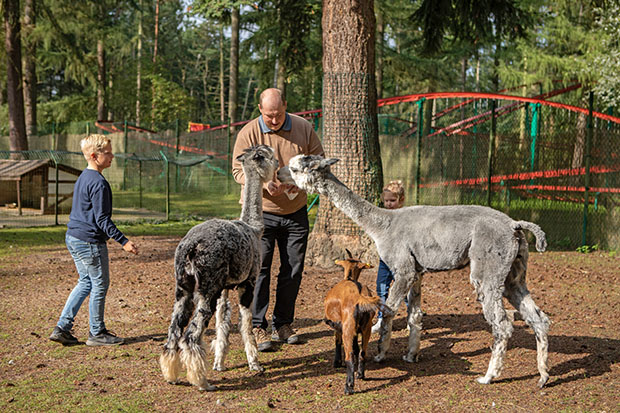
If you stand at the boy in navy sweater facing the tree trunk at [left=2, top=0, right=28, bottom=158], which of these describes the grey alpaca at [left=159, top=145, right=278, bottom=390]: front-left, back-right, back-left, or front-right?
back-right

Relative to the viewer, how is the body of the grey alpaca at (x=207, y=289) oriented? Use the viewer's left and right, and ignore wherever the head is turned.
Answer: facing away from the viewer and to the right of the viewer

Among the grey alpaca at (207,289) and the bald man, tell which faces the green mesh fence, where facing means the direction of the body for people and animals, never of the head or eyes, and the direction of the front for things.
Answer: the grey alpaca

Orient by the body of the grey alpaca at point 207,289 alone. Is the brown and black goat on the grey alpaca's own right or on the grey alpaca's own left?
on the grey alpaca's own right

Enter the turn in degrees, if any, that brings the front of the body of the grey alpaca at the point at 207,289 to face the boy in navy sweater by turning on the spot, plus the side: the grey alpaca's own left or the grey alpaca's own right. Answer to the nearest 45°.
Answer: approximately 90° to the grey alpaca's own left

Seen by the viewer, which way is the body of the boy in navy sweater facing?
to the viewer's right

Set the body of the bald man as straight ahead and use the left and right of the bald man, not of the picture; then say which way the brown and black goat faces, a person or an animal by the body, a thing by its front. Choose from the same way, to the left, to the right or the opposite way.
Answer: the opposite way

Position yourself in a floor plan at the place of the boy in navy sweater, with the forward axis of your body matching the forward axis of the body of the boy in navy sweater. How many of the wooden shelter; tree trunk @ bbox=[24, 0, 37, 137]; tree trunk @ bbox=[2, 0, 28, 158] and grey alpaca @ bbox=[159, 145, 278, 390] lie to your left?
3

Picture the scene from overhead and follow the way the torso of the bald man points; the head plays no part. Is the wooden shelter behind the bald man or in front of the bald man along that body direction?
behind

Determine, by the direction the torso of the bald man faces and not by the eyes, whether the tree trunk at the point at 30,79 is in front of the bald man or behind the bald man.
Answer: behind

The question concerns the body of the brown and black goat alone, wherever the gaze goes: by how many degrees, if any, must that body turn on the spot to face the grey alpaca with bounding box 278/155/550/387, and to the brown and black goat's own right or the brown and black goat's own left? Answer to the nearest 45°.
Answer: approximately 45° to the brown and black goat's own right

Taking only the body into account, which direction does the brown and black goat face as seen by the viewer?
away from the camera
